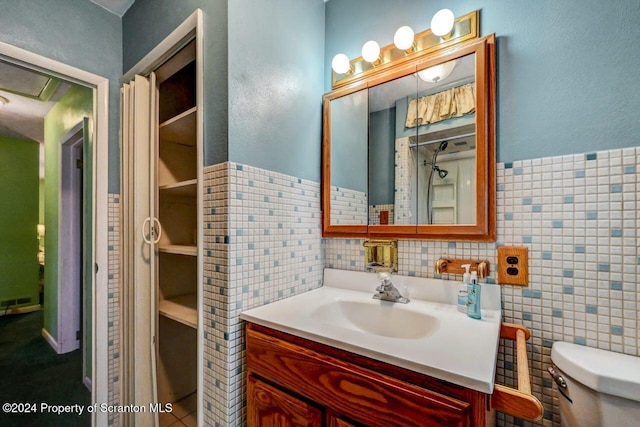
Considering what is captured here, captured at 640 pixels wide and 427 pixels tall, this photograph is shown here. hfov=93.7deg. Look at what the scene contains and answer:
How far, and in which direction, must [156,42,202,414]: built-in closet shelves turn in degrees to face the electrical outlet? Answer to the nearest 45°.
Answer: approximately 90° to its left

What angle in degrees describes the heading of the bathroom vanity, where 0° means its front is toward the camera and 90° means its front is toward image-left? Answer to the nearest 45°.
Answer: approximately 45°

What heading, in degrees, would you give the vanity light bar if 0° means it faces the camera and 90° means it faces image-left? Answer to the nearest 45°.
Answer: approximately 45°

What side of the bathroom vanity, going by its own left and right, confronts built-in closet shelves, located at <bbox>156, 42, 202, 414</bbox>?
right

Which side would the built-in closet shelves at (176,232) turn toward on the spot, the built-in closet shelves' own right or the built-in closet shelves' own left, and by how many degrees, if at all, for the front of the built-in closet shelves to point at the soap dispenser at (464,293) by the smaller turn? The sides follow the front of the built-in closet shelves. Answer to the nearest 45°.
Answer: approximately 90° to the built-in closet shelves' own left

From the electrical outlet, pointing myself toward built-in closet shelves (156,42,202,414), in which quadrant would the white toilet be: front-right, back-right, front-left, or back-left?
back-left
